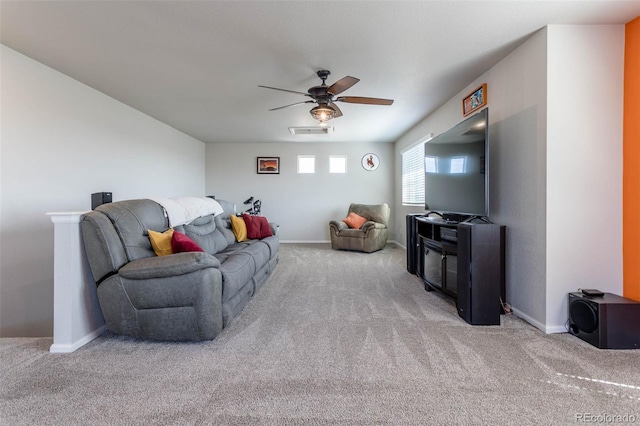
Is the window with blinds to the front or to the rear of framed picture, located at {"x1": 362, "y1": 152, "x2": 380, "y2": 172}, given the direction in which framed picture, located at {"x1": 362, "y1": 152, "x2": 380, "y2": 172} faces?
to the front

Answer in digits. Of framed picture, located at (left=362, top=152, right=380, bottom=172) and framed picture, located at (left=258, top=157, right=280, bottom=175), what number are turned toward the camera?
2

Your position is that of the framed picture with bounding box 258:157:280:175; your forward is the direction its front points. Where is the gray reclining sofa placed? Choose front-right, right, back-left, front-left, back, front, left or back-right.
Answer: front

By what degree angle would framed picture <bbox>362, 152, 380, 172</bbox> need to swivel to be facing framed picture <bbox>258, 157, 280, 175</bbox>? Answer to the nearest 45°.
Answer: approximately 90° to its right

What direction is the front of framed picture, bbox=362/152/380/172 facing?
toward the camera

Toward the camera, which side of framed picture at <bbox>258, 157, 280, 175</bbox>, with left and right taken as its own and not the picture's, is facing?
front

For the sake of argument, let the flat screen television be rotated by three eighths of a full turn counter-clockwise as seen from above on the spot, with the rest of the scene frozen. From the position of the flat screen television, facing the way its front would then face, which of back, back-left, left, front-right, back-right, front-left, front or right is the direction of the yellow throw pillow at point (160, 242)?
back-right

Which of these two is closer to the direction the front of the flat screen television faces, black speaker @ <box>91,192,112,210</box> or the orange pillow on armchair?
the black speaker

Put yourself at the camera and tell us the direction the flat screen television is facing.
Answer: facing the viewer and to the left of the viewer
